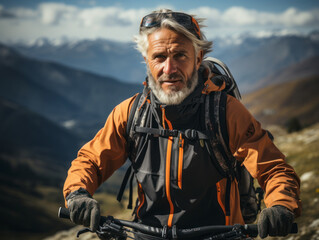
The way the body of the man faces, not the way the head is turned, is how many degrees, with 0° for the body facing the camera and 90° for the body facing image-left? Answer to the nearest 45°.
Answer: approximately 0°
